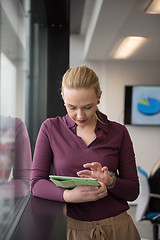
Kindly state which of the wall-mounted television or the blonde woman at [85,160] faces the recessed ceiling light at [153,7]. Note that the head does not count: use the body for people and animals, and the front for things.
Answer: the wall-mounted television

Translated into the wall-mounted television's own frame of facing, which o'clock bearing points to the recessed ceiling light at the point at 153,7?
The recessed ceiling light is roughly at 12 o'clock from the wall-mounted television.

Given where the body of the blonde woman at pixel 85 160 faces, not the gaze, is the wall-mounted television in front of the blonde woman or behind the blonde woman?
behind

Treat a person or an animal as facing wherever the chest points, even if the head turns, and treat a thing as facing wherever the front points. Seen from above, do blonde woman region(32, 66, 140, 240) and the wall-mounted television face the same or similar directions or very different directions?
same or similar directions

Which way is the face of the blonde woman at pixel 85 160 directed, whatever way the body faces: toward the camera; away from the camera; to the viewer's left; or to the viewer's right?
toward the camera

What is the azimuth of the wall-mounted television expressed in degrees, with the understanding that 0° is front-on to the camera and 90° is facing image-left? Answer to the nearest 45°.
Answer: approximately 0°

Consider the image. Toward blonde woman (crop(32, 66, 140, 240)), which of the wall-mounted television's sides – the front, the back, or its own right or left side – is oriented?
front

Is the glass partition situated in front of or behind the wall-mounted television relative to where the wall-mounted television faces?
in front

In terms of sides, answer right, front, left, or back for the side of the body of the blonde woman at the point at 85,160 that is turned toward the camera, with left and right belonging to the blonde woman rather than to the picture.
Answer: front

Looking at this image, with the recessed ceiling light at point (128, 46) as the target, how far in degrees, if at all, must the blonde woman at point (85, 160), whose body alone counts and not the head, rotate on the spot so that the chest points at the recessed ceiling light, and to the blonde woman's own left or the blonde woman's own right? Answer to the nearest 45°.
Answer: approximately 180°
